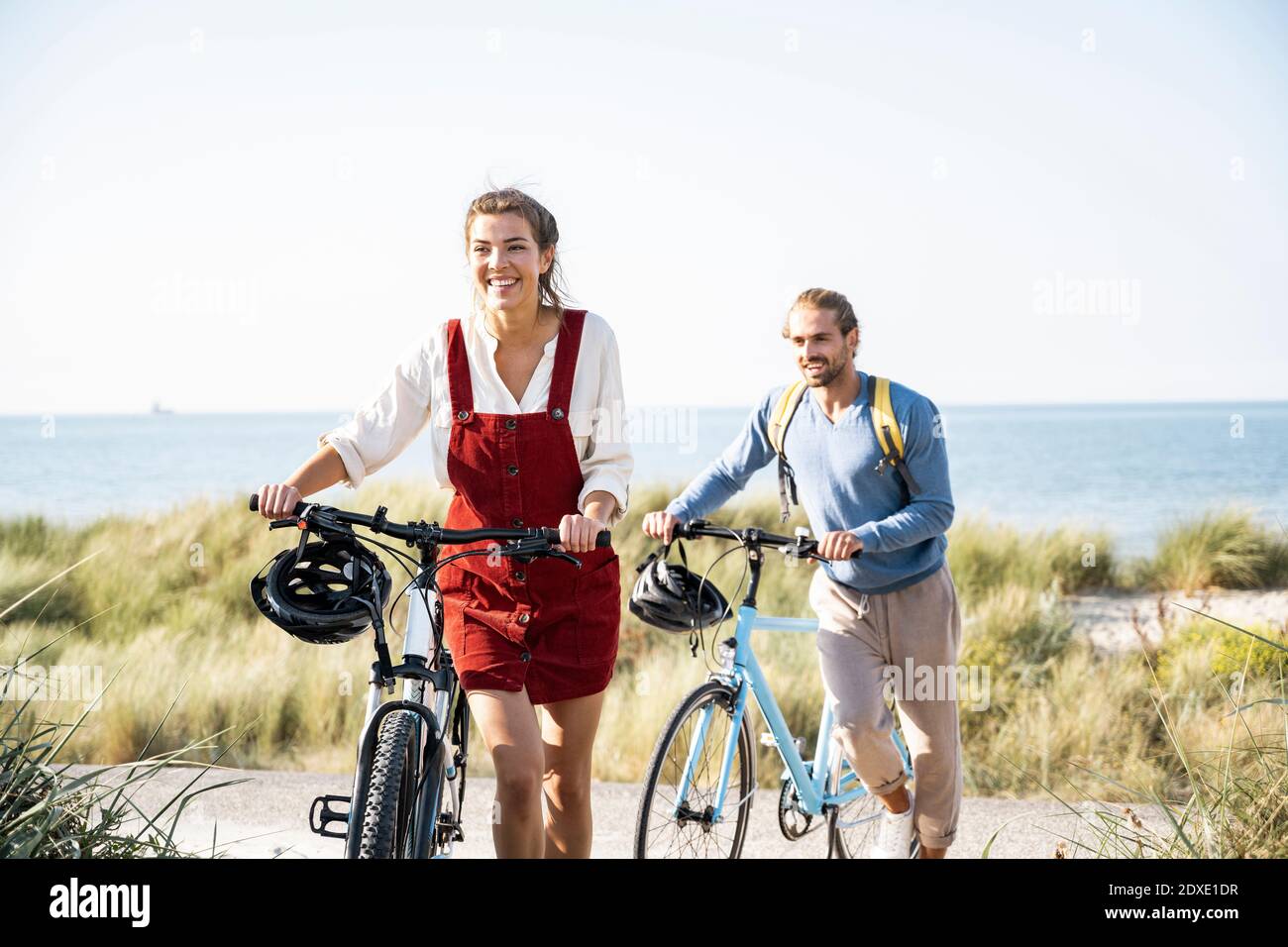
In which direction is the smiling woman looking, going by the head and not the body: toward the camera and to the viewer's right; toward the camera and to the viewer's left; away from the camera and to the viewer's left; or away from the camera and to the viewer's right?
toward the camera and to the viewer's left

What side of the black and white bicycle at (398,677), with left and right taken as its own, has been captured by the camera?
front

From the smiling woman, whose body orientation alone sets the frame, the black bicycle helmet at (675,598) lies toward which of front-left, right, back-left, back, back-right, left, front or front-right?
back-left

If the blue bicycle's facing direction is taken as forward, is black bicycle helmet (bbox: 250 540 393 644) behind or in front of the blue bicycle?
in front

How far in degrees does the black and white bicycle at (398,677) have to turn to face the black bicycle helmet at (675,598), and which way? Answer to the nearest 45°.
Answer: approximately 135° to its left

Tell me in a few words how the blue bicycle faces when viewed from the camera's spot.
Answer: facing the viewer and to the left of the viewer

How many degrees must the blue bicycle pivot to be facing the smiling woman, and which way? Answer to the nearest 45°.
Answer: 0° — it already faces them
